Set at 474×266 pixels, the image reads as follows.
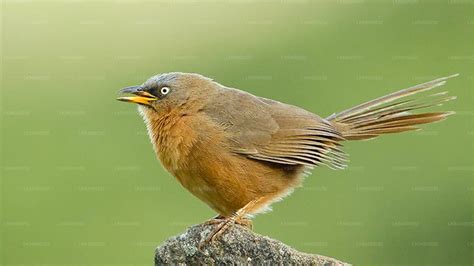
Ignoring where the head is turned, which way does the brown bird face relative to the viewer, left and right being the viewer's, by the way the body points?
facing to the left of the viewer
